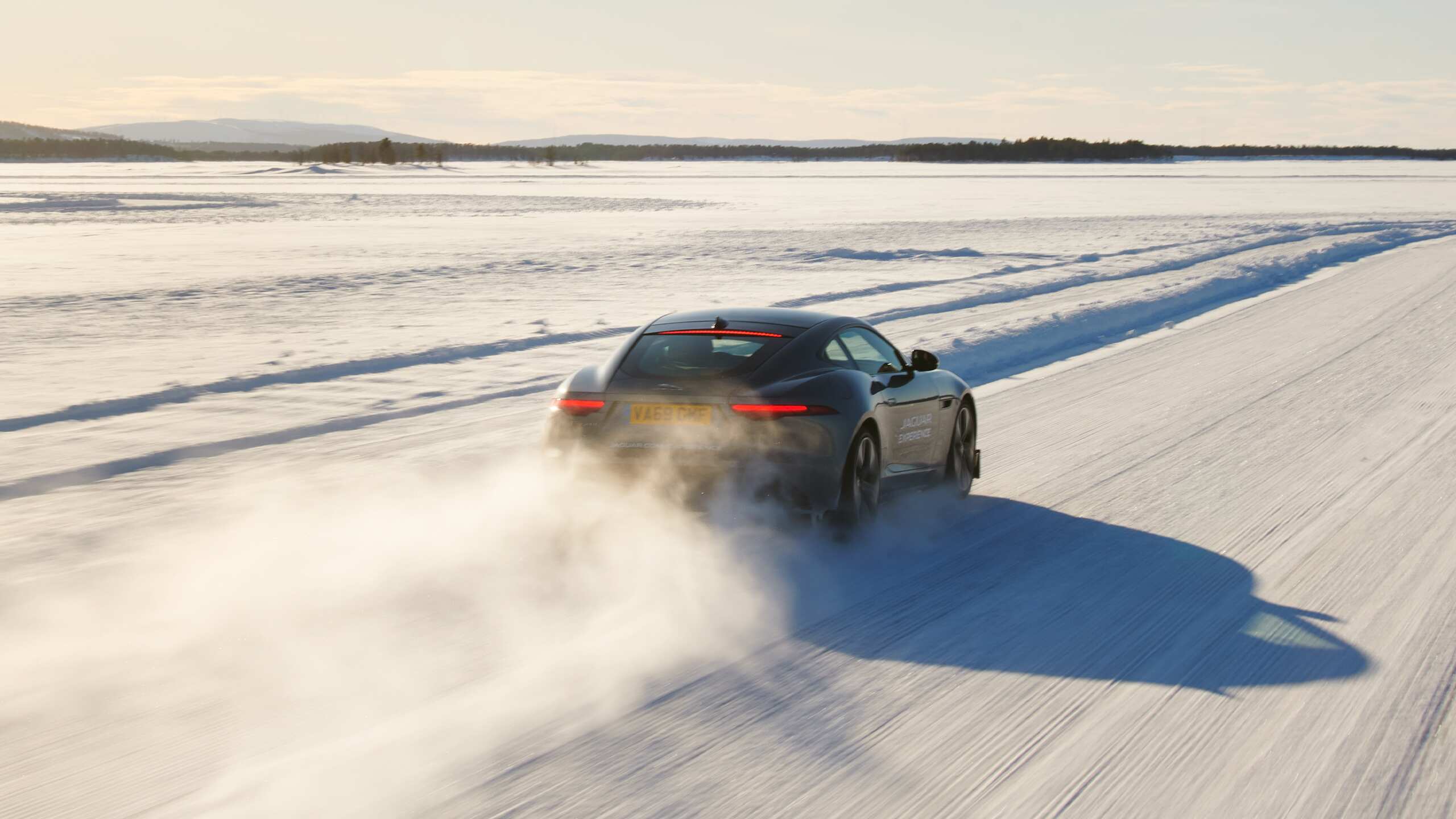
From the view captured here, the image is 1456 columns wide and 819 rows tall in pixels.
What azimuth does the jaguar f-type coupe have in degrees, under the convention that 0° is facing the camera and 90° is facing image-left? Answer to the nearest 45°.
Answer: approximately 225°

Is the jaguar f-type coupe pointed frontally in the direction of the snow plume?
no
